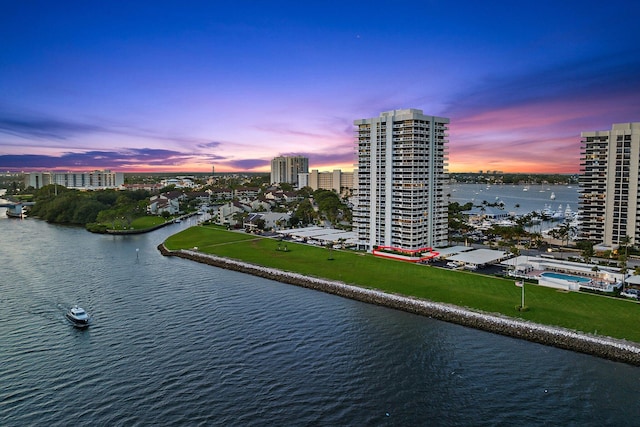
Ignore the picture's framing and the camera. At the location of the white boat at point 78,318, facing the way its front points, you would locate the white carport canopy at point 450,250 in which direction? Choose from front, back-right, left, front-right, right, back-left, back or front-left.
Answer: front-left

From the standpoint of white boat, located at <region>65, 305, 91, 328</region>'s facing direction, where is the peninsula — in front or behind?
in front

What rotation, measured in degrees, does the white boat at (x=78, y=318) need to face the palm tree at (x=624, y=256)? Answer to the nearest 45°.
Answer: approximately 45° to its left

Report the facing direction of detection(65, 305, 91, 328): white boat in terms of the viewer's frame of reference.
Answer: facing the viewer and to the right of the viewer
